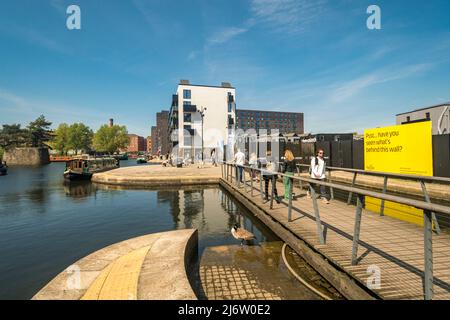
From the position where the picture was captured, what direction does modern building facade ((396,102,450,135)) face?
facing the viewer and to the left of the viewer

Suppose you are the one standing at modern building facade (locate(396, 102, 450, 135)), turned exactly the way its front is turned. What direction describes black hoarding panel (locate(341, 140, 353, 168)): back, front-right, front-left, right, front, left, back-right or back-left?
front

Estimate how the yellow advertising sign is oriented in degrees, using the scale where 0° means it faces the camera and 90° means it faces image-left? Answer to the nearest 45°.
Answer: approximately 45°

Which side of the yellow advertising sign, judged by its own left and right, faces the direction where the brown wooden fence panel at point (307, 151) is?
right

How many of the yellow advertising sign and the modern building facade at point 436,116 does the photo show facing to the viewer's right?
0

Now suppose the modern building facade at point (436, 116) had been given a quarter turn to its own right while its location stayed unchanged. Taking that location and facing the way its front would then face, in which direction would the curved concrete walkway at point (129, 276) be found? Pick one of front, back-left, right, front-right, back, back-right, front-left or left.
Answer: back-left

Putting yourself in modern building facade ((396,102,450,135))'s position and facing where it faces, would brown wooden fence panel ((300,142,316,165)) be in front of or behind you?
in front

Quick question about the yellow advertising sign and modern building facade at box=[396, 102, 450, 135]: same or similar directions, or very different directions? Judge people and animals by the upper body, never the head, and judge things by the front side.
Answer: same or similar directions

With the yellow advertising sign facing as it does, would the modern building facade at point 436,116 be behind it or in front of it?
behind

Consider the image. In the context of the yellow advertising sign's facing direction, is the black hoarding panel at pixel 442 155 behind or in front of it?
behind

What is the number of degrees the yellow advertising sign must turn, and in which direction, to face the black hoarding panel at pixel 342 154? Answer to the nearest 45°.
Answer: approximately 135° to its right
